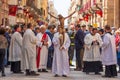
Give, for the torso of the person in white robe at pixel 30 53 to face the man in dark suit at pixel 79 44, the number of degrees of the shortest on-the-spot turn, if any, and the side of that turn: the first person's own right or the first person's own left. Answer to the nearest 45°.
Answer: approximately 45° to the first person's own left

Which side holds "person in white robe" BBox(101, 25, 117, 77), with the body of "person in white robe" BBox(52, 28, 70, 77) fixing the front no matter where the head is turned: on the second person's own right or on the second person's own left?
on the second person's own left

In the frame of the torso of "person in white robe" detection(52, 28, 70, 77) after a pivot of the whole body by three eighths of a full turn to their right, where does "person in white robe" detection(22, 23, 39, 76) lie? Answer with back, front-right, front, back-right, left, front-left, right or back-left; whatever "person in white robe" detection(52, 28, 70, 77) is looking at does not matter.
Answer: front-left
